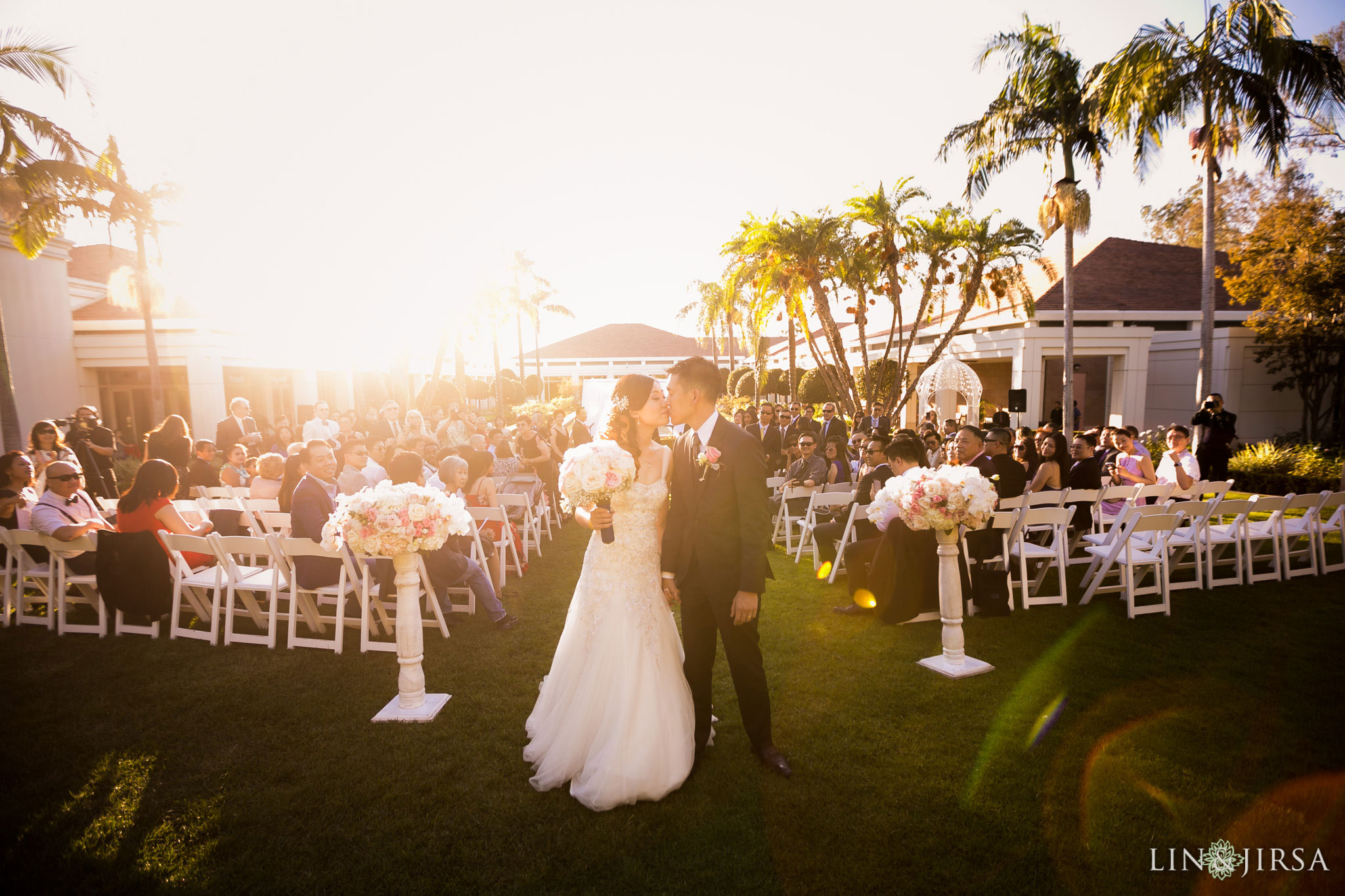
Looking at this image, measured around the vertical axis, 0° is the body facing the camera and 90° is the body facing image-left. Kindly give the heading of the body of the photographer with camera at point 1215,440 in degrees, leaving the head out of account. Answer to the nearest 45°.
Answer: approximately 45°

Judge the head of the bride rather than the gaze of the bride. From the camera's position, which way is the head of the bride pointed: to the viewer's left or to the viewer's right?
to the viewer's right

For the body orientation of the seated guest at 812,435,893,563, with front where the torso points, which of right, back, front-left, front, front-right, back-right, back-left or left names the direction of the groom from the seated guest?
left

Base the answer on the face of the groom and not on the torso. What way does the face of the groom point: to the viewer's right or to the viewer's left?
to the viewer's left

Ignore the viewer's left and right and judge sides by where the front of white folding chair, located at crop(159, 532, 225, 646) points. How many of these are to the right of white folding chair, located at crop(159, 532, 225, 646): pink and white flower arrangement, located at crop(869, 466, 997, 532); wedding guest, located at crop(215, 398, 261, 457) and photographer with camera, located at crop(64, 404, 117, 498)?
1

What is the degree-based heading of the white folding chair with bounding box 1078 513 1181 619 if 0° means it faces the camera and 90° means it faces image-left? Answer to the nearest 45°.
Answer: approximately 135°

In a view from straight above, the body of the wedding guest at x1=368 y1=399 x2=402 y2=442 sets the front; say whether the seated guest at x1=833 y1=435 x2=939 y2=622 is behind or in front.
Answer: in front

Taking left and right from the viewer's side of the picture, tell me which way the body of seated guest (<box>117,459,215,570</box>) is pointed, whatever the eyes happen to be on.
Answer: facing away from the viewer and to the right of the viewer

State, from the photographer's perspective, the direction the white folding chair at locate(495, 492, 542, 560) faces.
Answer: facing away from the viewer and to the right of the viewer

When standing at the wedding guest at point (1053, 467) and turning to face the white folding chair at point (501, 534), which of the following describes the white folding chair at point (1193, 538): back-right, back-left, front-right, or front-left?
back-left

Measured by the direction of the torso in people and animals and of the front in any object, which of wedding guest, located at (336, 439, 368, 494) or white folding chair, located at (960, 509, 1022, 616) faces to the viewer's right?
the wedding guest

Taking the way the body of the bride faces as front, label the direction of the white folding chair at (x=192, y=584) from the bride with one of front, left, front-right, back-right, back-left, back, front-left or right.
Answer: back
